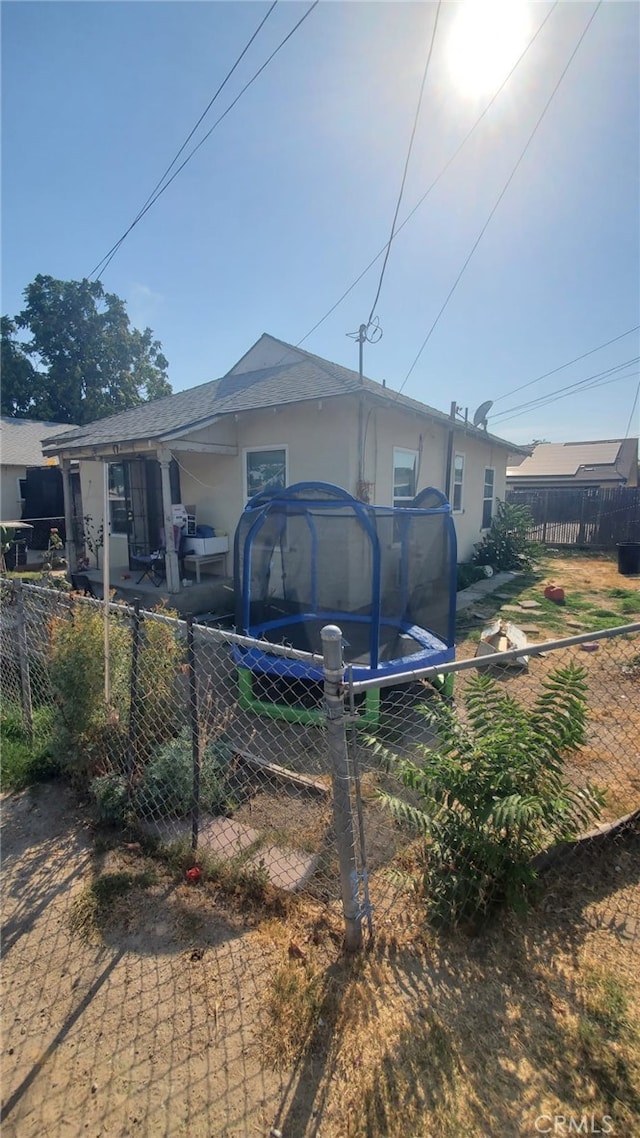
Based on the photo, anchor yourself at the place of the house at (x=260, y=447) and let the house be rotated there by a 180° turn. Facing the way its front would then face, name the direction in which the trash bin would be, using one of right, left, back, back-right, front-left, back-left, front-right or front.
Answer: front-right

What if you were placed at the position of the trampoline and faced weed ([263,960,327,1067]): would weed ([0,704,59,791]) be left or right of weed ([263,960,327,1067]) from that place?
right

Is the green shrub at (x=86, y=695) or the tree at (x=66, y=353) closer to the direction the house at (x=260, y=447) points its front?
the green shrub

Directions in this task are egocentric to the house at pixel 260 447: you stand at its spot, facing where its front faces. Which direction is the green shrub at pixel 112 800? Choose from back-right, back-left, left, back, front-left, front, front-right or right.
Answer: front-left

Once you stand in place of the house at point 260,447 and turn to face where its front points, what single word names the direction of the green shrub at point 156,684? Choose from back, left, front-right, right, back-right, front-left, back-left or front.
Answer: front-left

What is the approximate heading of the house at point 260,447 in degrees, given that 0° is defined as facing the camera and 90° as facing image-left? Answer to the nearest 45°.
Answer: approximately 45°

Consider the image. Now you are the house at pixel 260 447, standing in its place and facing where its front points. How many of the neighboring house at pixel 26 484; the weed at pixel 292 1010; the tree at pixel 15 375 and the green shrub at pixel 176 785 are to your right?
2

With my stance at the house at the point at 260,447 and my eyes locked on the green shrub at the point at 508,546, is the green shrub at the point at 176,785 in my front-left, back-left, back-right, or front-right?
back-right

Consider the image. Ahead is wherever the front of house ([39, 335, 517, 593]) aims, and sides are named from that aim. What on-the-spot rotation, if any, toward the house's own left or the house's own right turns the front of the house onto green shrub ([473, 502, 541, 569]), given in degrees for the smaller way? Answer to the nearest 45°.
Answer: approximately 180°

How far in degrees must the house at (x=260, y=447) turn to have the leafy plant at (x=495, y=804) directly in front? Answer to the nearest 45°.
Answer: approximately 45° to its left

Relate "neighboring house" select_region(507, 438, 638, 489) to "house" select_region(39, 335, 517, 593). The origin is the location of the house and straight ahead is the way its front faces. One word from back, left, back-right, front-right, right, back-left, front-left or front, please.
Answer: back
